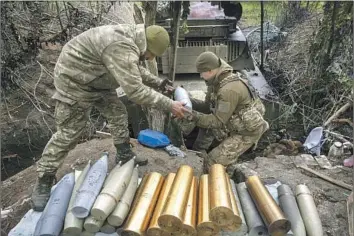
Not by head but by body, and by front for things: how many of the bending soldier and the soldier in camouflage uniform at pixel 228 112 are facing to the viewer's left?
1

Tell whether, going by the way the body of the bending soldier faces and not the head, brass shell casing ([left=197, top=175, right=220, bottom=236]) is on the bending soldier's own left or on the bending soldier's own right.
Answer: on the bending soldier's own right

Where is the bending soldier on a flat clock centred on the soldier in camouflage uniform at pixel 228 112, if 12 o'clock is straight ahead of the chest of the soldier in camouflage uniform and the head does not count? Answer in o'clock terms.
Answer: The bending soldier is roughly at 11 o'clock from the soldier in camouflage uniform.

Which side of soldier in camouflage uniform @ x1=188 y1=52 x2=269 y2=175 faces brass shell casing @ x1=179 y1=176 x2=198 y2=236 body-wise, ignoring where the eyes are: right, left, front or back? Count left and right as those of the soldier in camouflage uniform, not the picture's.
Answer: left

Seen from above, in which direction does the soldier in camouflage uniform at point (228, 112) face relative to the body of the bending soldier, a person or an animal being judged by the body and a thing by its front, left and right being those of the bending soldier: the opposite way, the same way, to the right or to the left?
the opposite way

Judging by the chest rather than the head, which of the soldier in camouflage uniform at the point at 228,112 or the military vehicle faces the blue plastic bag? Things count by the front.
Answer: the soldier in camouflage uniform

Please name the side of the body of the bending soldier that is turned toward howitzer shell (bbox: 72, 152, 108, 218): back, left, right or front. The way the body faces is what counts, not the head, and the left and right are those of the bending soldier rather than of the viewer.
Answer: right

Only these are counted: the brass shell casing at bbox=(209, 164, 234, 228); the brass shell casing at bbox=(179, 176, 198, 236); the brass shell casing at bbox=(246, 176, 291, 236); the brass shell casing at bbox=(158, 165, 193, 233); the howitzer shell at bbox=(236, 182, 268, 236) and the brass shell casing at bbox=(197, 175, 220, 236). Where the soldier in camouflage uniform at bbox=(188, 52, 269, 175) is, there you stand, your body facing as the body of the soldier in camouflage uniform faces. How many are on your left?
6

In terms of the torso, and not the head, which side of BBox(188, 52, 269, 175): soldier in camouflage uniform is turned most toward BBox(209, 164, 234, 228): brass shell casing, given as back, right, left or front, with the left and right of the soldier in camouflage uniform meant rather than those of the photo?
left

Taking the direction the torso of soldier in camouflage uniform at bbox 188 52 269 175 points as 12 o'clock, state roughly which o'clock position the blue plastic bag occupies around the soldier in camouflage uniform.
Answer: The blue plastic bag is roughly at 12 o'clock from the soldier in camouflage uniform.

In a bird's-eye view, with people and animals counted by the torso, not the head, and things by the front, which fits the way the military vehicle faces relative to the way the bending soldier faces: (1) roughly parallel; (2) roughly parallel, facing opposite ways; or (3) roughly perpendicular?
roughly perpendicular

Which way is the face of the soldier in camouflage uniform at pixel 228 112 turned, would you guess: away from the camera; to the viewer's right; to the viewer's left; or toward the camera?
to the viewer's left

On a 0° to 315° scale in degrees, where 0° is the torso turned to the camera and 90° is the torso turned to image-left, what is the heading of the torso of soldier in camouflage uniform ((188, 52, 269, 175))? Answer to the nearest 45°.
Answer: approximately 90°

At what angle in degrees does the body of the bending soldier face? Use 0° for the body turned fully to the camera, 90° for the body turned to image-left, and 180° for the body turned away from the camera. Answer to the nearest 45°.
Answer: approximately 270°
